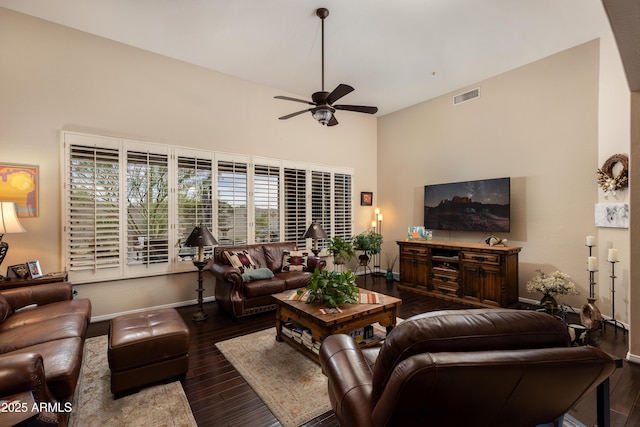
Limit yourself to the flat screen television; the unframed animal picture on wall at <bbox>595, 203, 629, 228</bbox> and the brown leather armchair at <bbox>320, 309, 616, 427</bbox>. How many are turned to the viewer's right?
0

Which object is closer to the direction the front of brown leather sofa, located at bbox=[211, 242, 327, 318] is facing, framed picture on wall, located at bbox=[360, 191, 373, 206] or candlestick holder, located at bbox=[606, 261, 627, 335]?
the candlestick holder

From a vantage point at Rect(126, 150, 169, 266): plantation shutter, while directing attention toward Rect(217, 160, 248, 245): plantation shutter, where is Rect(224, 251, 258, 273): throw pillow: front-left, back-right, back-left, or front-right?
front-right

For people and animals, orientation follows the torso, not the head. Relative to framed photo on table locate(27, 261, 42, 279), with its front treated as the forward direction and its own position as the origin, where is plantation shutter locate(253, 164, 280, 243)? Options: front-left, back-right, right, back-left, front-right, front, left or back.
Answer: front-left

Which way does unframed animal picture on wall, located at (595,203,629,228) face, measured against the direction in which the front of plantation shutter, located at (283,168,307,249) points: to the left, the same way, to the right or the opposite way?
to the right

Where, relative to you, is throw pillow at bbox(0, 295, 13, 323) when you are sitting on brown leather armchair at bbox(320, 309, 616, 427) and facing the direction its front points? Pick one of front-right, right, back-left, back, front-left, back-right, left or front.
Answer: front-left

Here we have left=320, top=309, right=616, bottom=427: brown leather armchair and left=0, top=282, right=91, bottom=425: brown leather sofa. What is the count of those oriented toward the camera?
0

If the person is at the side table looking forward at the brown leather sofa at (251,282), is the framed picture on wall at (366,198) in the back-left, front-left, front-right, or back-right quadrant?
front-left

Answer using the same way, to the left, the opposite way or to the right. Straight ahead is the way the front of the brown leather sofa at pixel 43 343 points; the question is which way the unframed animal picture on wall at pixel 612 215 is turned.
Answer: the opposite way

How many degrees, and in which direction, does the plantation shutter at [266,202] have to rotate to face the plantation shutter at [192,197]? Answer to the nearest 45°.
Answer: approximately 90° to its right

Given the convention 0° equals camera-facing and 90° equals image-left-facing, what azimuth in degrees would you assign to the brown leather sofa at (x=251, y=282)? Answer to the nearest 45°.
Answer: approximately 315°

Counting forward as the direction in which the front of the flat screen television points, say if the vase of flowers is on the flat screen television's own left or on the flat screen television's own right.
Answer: on the flat screen television's own left

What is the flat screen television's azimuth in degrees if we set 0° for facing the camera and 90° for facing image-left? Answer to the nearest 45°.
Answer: approximately 45°

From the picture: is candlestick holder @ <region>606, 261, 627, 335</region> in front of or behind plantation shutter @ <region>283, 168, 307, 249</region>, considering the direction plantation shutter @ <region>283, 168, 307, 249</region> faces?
in front

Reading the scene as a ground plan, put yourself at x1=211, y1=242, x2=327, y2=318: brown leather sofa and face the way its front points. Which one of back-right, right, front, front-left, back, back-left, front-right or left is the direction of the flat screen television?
front-left
